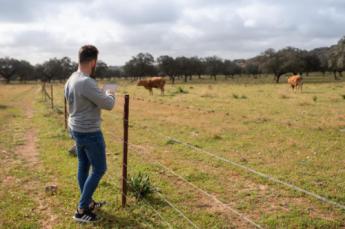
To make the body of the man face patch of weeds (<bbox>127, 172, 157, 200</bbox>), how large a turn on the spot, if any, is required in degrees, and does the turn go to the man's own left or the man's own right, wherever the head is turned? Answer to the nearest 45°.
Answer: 0° — they already face it

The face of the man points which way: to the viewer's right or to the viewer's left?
to the viewer's right

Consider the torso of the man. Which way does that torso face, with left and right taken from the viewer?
facing away from the viewer and to the right of the viewer
